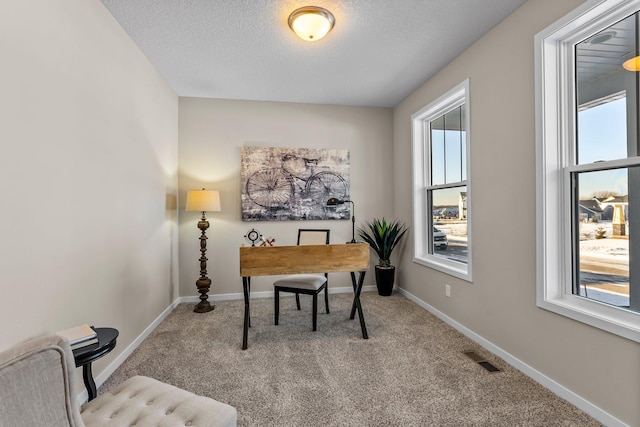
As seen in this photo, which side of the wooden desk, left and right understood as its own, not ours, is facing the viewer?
back

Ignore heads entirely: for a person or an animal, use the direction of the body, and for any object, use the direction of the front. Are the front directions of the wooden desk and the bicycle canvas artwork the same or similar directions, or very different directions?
very different directions

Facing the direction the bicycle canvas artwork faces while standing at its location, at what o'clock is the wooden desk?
The wooden desk is roughly at 12 o'clock from the bicycle canvas artwork.

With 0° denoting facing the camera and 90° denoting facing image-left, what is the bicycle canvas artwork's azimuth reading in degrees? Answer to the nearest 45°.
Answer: approximately 0°

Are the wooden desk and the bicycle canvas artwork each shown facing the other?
yes

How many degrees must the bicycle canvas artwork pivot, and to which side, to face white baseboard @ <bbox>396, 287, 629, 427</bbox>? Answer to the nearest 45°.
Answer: approximately 45° to its left

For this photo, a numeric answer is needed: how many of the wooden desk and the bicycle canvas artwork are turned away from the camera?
1

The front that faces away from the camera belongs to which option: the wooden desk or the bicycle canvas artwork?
the wooden desk

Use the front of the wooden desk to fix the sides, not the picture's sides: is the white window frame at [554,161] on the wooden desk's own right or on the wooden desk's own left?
on the wooden desk's own right
